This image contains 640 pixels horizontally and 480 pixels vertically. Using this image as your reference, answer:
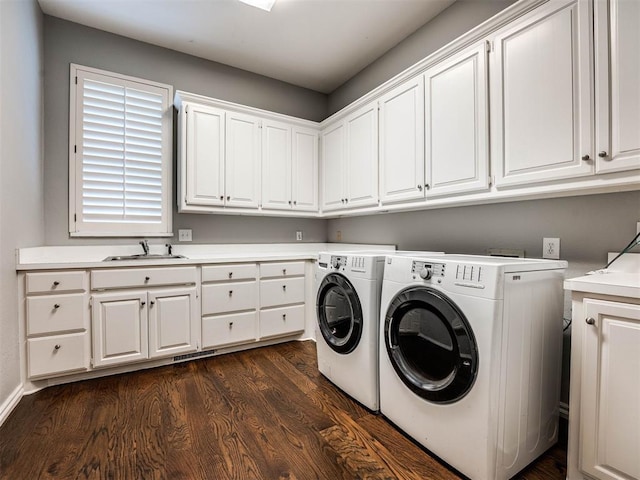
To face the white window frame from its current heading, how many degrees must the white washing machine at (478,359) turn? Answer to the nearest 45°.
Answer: approximately 45° to its right

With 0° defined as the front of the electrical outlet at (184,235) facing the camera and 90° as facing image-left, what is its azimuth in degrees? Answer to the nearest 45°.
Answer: approximately 0°

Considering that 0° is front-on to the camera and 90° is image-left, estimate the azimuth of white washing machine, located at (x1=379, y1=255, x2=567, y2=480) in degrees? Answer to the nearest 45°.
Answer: approximately 45°

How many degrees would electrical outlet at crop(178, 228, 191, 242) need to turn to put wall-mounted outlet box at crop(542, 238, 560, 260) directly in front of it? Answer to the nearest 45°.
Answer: approximately 45° to its left

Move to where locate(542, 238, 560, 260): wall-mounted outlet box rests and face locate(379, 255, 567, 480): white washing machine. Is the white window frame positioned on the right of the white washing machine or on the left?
right

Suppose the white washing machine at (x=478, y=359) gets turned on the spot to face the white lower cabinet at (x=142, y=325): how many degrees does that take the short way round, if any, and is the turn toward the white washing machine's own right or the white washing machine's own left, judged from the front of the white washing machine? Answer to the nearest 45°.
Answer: approximately 45° to the white washing machine's own right
